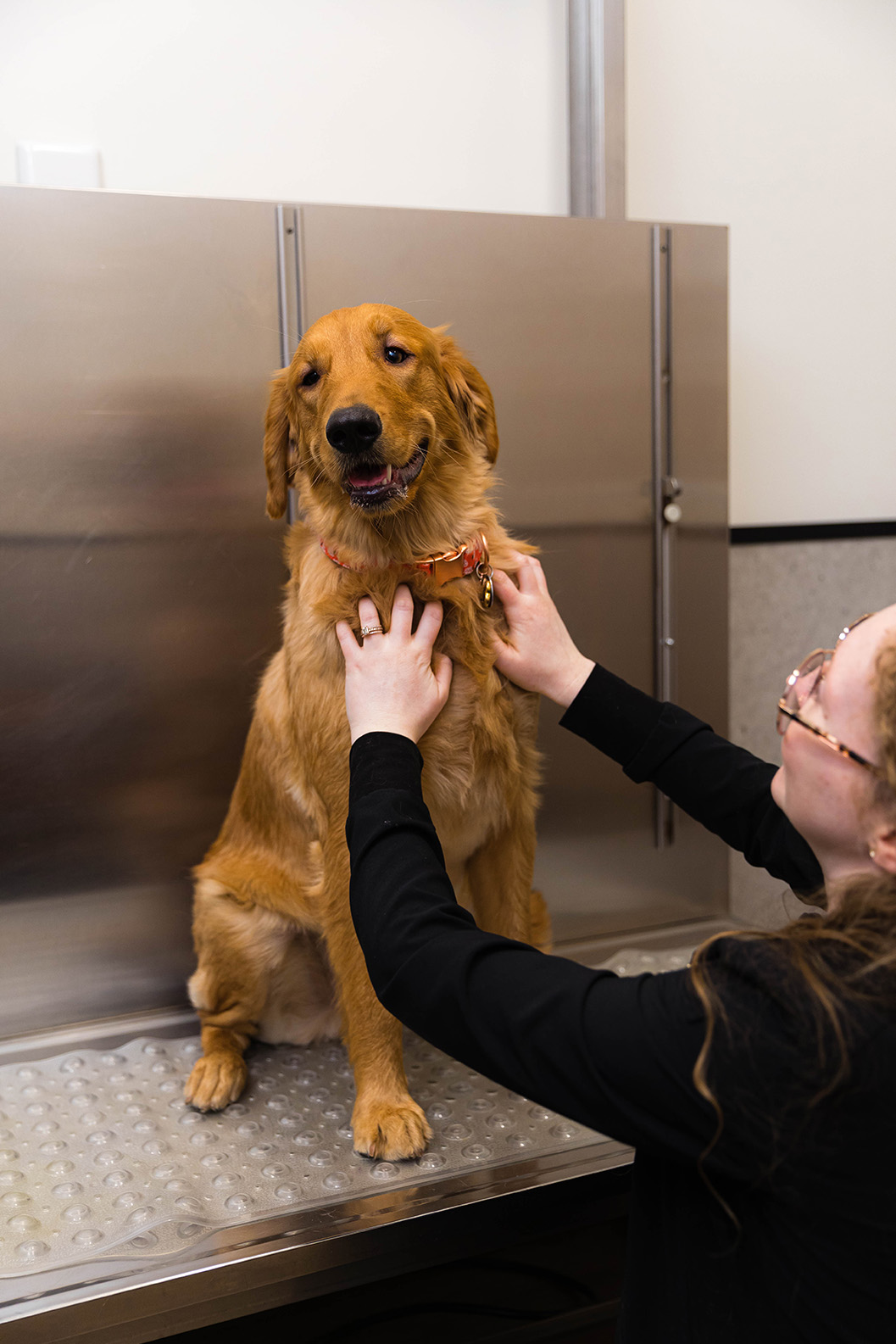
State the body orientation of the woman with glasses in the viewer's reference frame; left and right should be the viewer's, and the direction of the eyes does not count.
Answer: facing away from the viewer and to the left of the viewer

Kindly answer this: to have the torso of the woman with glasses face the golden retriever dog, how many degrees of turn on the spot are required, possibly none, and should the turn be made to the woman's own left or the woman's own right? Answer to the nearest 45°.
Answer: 0° — they already face it

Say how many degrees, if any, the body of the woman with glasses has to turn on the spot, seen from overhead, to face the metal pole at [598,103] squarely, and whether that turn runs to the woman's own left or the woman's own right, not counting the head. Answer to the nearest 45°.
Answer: approximately 45° to the woman's own right

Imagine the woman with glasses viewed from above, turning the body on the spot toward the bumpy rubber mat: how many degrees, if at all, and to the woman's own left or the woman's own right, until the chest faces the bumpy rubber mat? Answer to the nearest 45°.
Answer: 0° — they already face it
